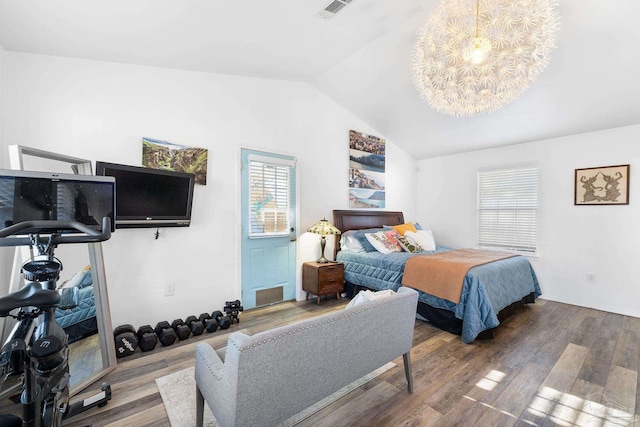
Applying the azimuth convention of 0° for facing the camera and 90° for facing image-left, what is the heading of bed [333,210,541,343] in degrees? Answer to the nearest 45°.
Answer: approximately 315°

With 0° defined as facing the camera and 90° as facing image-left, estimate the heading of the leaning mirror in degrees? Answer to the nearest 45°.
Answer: approximately 315°

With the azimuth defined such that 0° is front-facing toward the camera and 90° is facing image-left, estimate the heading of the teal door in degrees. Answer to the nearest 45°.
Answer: approximately 315°

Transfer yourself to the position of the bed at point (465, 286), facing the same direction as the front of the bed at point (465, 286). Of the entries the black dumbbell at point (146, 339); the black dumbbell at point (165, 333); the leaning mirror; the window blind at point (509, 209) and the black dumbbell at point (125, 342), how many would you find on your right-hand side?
4

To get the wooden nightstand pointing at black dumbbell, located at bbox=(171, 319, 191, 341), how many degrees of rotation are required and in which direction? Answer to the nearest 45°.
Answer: approximately 90° to its right

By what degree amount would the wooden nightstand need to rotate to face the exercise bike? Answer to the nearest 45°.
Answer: approximately 90° to its right

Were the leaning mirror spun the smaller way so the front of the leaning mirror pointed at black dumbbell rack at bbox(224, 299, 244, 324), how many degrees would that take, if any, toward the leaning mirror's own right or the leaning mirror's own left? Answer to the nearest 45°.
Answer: approximately 45° to the leaning mirror's own left

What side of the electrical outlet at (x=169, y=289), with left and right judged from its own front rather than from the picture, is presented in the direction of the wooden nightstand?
left

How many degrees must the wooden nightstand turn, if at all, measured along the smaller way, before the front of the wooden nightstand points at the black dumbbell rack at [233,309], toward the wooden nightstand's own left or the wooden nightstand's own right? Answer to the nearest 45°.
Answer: approximately 90° to the wooden nightstand's own right

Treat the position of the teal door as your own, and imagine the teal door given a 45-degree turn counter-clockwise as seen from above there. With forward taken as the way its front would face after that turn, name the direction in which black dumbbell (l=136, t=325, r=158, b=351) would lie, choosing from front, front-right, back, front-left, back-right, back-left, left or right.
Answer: back-right
